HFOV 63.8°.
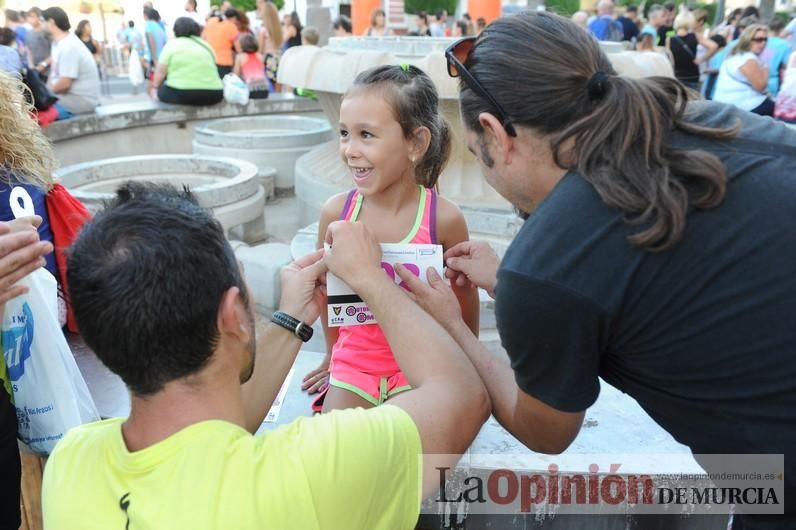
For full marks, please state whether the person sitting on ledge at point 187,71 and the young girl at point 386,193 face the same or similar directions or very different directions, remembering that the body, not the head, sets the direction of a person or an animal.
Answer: very different directions

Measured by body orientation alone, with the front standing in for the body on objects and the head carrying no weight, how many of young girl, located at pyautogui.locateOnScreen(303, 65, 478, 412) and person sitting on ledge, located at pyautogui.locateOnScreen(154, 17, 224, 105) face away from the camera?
1

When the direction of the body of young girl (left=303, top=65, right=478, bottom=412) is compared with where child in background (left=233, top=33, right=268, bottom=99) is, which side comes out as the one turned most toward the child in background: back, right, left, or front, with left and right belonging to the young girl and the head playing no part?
back

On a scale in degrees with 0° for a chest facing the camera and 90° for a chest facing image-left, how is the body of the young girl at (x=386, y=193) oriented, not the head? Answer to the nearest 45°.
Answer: approximately 0°

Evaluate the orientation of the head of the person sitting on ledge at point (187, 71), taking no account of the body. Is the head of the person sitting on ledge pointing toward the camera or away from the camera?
away from the camera

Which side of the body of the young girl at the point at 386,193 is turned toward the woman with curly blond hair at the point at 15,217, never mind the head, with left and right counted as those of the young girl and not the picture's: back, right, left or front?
right

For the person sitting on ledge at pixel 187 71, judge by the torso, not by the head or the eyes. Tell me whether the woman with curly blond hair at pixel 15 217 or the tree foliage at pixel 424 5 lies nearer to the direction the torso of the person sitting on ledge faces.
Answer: the tree foliage

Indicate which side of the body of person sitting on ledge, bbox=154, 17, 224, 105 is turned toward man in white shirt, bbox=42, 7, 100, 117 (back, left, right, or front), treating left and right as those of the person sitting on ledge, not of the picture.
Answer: left

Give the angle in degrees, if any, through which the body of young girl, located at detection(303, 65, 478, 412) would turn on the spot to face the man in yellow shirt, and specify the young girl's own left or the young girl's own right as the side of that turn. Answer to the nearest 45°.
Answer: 0° — they already face them

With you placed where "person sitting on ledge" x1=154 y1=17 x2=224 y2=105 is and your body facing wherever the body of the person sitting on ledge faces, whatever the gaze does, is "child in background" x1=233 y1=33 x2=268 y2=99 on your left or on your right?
on your right

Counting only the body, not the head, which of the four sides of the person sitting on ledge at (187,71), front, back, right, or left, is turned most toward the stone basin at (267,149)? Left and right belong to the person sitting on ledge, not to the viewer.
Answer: back

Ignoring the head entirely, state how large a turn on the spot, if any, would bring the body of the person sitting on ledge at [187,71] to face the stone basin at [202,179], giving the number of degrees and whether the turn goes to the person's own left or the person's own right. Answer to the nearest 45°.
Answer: approximately 180°

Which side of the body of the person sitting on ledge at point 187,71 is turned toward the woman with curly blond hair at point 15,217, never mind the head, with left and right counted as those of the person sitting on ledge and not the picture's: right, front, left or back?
back

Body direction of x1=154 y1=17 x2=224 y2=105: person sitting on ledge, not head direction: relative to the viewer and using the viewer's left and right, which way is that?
facing away from the viewer
